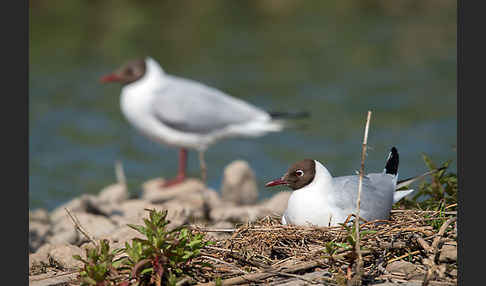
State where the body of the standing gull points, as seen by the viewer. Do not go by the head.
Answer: to the viewer's left

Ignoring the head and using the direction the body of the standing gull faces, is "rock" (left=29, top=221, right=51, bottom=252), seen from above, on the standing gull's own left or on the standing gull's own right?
on the standing gull's own left

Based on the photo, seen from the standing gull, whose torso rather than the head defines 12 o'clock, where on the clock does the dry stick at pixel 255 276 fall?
The dry stick is roughly at 9 o'clock from the standing gull.

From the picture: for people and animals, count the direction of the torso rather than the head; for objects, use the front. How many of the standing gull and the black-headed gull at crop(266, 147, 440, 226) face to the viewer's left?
2

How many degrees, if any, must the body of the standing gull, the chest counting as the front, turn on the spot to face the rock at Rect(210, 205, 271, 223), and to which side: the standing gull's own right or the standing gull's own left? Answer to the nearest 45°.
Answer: approximately 90° to the standing gull's own left

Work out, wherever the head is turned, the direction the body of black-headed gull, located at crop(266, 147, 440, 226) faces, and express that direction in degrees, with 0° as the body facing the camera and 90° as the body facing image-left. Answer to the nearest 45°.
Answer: approximately 90°

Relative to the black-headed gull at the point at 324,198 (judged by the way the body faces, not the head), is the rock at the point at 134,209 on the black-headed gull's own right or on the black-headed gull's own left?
on the black-headed gull's own right

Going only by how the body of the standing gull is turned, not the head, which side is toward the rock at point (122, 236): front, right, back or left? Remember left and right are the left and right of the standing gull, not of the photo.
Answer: left
